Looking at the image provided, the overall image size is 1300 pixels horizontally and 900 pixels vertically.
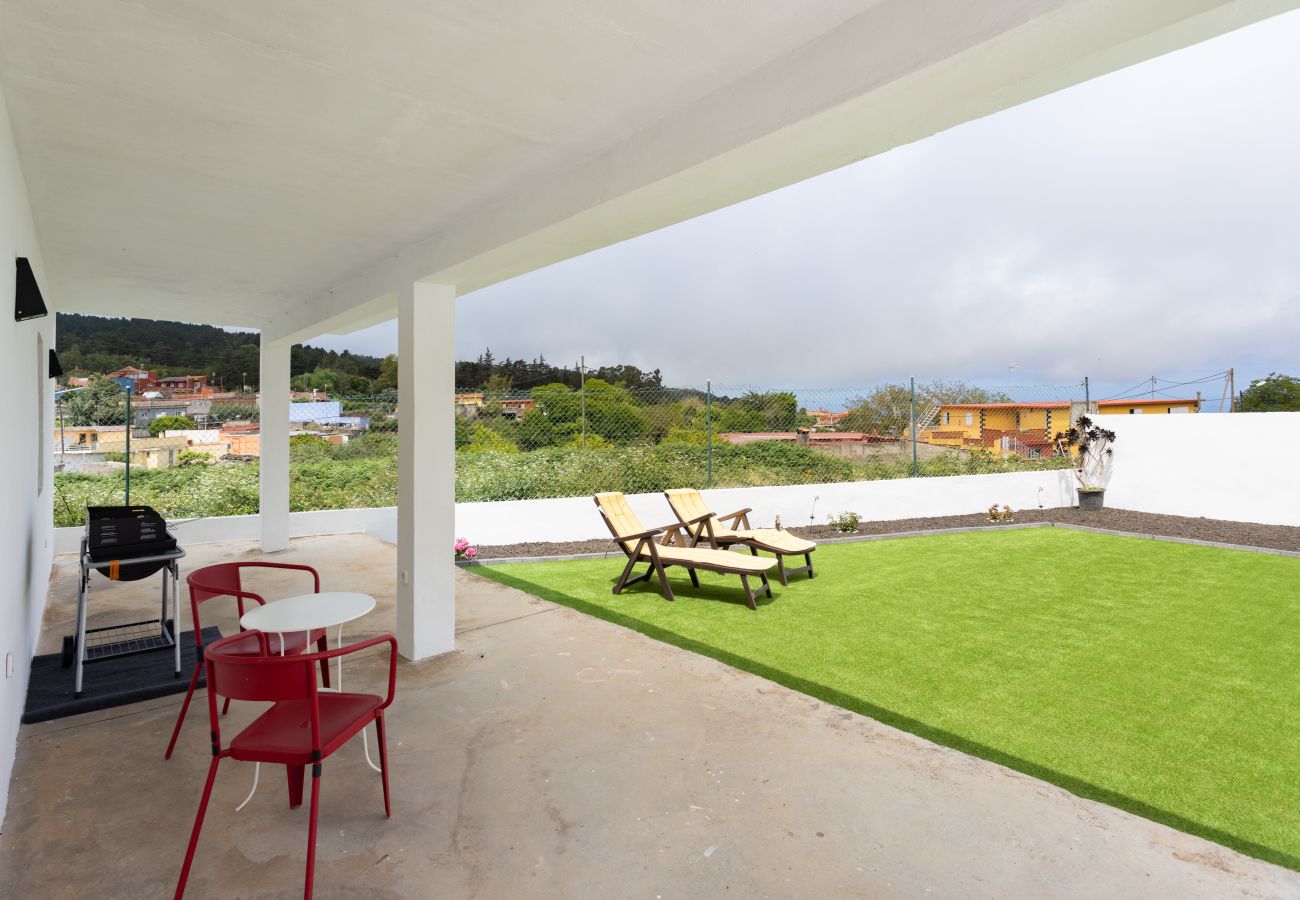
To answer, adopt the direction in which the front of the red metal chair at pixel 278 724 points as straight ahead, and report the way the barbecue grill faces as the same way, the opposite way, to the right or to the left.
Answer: to the right

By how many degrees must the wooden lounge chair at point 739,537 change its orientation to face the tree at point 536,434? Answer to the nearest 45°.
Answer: approximately 180°

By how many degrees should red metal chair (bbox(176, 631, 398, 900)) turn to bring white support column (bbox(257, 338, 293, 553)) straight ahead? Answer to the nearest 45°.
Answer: approximately 45° to its left

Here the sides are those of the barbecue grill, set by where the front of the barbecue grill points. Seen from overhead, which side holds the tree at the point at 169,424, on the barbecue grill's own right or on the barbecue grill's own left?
on the barbecue grill's own left

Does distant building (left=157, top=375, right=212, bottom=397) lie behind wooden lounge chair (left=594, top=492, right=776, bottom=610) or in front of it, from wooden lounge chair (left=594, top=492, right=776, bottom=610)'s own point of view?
behind

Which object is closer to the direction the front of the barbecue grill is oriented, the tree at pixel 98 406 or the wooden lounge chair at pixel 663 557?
the wooden lounge chair
